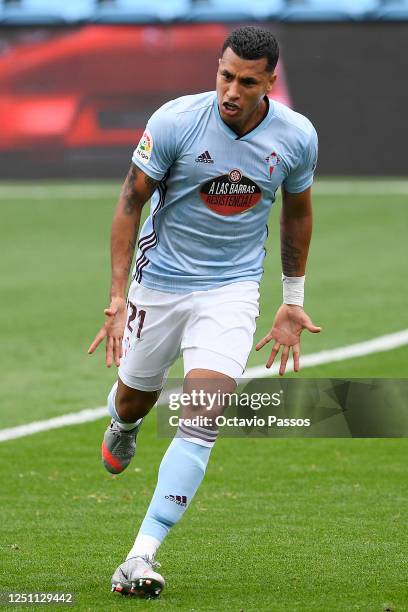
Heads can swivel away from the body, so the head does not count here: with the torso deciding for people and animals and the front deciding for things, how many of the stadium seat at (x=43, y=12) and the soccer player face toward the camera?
2

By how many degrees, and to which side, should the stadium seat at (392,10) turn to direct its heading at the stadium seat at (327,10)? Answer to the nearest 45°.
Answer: approximately 90° to its right

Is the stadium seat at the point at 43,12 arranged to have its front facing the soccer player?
yes

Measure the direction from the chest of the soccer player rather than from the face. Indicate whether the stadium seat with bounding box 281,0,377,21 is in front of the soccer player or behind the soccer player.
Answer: behind

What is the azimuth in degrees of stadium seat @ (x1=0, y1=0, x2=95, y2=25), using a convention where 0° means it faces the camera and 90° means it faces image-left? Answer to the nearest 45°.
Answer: approximately 0°

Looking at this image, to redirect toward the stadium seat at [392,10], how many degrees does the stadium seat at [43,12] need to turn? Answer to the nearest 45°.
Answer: approximately 90° to its left

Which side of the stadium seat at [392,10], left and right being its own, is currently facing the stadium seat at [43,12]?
right

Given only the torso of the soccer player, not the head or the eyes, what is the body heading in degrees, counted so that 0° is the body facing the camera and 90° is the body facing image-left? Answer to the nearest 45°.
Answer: approximately 0°

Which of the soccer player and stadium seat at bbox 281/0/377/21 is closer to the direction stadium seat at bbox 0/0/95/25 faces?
the soccer player
